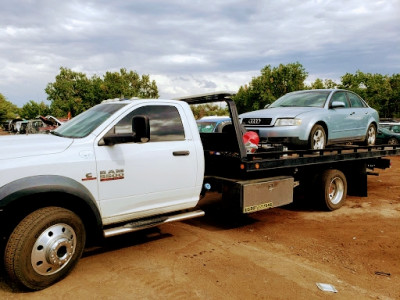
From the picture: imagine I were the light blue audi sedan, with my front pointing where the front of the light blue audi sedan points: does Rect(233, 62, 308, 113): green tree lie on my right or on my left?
on my right

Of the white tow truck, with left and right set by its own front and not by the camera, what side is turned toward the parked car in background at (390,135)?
back

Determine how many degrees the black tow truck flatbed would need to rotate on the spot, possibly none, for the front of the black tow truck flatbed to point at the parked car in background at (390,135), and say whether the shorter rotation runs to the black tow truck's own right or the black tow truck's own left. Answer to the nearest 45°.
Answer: approximately 135° to the black tow truck's own right

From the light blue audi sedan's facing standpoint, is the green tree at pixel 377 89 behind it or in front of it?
behind

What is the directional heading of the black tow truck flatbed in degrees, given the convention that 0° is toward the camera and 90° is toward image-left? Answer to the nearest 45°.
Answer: approximately 45°

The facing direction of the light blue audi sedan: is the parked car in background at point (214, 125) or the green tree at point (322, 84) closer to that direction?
the parked car in background

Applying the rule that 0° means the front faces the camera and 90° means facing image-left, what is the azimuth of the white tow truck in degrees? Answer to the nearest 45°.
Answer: approximately 45°
